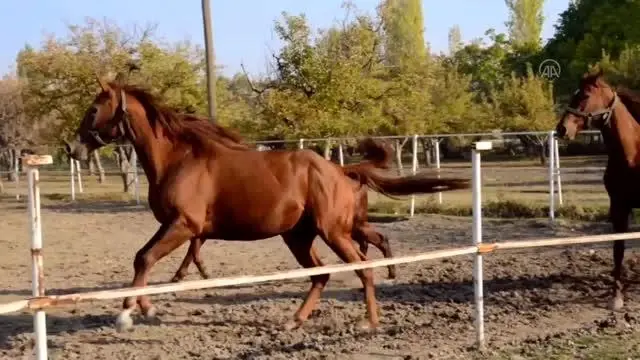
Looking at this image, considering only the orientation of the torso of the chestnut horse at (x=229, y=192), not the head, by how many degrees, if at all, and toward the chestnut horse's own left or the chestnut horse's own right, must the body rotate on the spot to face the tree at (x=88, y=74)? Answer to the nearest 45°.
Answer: approximately 90° to the chestnut horse's own right

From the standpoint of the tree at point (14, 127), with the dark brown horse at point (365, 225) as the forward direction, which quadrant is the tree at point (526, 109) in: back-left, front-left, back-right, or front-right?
front-left

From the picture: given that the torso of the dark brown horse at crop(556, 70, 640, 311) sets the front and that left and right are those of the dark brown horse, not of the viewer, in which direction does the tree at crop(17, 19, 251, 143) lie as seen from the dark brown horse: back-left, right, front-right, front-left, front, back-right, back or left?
front-right

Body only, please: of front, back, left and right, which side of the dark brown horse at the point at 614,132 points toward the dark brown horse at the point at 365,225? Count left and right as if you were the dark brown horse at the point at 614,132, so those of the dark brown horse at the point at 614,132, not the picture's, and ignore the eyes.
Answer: front

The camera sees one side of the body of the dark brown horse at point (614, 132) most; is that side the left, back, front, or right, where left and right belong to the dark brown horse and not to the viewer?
left

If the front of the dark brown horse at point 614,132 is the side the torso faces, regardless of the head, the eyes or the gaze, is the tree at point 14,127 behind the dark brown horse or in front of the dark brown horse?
in front

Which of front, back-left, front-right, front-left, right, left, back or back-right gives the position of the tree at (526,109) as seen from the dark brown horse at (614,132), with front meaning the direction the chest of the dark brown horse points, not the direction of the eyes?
right

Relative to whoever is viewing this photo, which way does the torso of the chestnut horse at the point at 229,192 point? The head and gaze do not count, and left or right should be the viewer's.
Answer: facing to the left of the viewer

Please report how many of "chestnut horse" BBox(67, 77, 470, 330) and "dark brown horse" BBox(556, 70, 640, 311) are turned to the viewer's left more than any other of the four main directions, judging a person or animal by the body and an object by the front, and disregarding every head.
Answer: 2

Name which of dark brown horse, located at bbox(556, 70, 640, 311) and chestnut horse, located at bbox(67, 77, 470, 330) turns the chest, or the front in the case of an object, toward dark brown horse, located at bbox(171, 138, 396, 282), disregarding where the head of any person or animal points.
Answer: dark brown horse, located at bbox(556, 70, 640, 311)

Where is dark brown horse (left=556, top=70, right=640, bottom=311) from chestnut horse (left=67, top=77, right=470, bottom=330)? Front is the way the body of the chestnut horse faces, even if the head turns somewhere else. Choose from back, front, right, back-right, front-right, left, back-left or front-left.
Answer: back

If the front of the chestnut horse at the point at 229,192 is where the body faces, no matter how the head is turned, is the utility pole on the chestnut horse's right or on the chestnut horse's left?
on the chestnut horse's right

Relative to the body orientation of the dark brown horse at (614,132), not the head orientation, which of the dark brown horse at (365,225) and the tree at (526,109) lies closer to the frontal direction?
the dark brown horse
